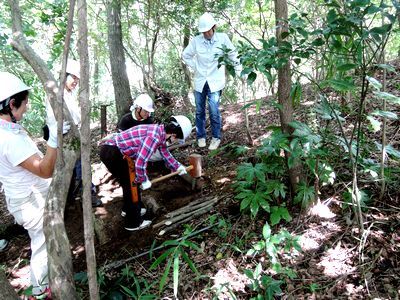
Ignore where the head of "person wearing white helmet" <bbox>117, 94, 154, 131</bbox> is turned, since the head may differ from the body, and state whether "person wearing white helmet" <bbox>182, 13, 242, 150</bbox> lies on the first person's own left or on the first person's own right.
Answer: on the first person's own left

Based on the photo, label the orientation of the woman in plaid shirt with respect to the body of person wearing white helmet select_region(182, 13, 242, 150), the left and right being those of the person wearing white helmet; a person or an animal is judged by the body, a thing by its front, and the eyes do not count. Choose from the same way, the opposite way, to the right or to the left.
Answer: to the left

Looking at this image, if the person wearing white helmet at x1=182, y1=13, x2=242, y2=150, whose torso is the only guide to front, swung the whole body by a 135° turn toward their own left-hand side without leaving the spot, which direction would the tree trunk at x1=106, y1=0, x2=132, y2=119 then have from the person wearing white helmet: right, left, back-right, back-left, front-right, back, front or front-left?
left

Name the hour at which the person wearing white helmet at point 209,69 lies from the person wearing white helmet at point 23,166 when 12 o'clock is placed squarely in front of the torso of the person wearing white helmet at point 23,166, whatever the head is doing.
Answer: the person wearing white helmet at point 209,69 is roughly at 11 o'clock from the person wearing white helmet at point 23,166.

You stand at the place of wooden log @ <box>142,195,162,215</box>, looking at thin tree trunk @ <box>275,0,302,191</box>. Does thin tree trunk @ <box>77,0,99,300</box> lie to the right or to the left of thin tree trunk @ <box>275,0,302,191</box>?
right

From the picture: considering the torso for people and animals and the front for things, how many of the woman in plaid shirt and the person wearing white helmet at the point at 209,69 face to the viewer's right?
1

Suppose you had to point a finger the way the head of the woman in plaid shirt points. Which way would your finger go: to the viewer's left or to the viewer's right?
to the viewer's right

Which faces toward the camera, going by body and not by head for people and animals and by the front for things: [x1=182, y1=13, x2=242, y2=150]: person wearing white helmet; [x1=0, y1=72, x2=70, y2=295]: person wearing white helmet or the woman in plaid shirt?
[x1=182, y1=13, x2=242, y2=150]: person wearing white helmet

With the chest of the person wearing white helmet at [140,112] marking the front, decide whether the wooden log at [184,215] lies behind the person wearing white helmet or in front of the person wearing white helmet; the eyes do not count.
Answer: in front

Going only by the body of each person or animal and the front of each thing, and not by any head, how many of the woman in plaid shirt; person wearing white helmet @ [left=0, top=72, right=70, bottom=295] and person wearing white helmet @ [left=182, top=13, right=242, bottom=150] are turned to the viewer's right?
2

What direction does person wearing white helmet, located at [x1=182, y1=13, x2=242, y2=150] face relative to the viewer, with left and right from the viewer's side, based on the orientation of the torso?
facing the viewer

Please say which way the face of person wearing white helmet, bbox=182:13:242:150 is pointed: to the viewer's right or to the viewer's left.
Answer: to the viewer's left

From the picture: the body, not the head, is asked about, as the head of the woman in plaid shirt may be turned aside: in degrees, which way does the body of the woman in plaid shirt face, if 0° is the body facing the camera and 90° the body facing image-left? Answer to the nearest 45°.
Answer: approximately 270°

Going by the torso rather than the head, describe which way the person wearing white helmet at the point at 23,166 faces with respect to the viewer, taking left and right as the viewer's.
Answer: facing to the right of the viewer

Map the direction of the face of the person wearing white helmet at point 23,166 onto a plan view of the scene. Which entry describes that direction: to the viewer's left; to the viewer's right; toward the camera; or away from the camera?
to the viewer's right

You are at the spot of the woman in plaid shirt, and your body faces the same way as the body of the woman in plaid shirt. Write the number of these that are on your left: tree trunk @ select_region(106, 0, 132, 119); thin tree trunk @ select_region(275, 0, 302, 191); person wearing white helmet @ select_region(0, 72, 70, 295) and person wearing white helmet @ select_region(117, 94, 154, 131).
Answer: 2
